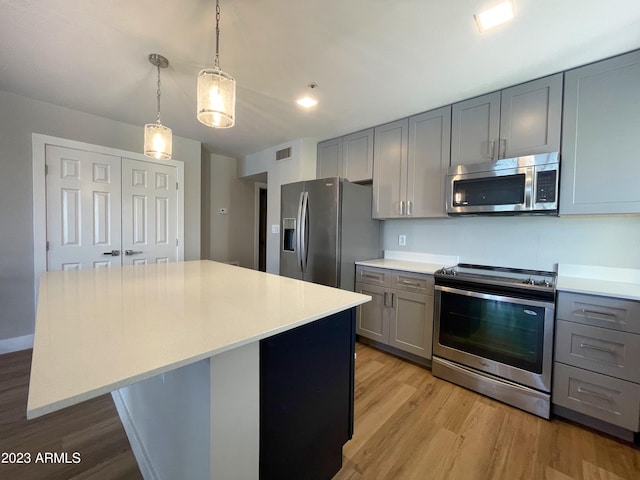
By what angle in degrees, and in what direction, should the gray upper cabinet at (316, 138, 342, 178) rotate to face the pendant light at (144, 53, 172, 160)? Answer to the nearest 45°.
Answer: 0° — it already faces it

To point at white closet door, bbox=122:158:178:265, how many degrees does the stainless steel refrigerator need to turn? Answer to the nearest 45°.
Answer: approximately 45° to its right

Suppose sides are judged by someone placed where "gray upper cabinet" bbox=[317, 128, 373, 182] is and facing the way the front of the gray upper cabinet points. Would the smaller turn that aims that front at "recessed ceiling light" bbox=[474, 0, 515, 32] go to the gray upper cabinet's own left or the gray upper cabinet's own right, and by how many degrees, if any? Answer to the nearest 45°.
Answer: approximately 90° to the gray upper cabinet's own left

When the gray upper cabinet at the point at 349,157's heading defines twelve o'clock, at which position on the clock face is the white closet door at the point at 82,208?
The white closet door is roughly at 1 o'clock from the gray upper cabinet.

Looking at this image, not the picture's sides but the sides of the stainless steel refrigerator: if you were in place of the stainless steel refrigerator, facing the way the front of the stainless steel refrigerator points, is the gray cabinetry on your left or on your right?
on your left

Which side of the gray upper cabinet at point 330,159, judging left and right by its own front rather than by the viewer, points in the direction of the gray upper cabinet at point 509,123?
left

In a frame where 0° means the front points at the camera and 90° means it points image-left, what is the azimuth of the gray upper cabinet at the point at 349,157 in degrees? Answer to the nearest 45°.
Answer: approximately 45°

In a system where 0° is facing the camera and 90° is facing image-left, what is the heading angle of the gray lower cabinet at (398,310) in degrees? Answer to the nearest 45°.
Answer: approximately 45°

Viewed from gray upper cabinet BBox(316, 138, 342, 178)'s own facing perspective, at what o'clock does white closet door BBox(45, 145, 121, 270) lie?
The white closet door is roughly at 1 o'clock from the gray upper cabinet.

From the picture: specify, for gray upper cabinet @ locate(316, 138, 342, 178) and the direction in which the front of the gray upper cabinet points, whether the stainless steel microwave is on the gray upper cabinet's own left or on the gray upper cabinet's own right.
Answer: on the gray upper cabinet's own left

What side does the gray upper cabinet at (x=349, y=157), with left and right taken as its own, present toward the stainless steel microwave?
left

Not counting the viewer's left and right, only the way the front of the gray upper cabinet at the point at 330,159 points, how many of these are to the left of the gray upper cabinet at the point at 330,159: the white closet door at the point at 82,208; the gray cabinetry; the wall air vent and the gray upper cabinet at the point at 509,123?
2
